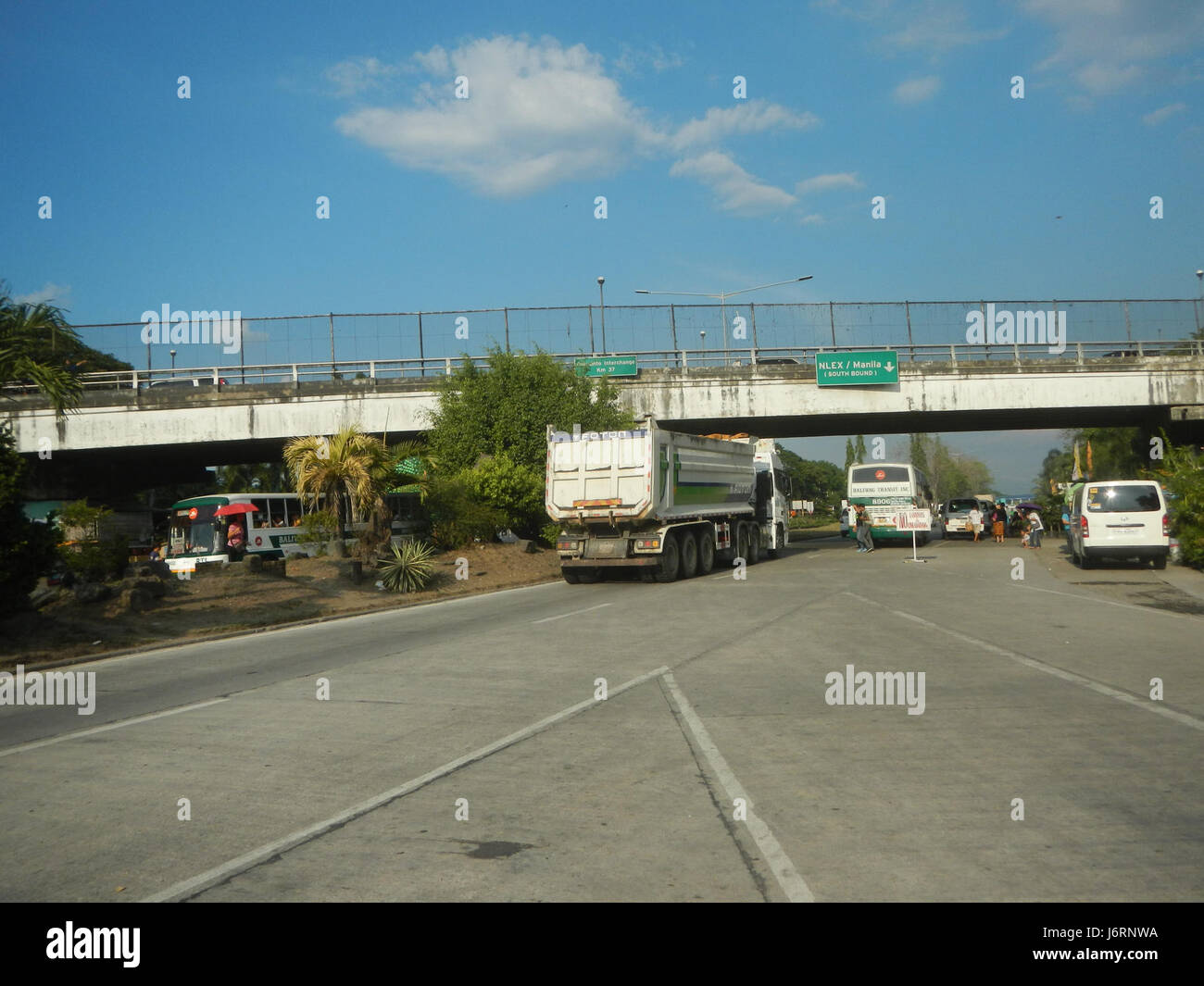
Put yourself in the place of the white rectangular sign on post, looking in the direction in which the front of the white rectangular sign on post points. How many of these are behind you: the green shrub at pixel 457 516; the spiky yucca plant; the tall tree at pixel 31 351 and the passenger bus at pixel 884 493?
1

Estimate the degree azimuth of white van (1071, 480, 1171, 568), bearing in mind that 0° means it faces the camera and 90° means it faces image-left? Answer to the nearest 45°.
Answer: approximately 180°

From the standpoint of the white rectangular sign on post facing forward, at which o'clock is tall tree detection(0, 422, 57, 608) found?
The tall tree is roughly at 1 o'clock from the white rectangular sign on post.

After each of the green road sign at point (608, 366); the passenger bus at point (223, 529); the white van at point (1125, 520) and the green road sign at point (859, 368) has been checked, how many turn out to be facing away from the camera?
1

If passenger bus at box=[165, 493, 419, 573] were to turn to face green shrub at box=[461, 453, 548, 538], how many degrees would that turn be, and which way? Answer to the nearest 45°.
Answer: approximately 135° to its left

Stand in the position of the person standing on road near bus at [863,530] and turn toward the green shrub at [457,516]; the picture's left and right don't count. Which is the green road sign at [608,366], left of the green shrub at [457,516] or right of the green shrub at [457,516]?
right

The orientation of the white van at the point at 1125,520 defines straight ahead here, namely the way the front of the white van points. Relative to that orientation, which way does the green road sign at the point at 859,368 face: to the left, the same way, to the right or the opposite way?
the opposite way

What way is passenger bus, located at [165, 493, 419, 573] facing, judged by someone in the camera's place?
facing the viewer and to the left of the viewer

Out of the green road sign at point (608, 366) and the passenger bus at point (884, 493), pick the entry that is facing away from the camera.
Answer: the passenger bus

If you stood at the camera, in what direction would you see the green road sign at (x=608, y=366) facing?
facing the viewer

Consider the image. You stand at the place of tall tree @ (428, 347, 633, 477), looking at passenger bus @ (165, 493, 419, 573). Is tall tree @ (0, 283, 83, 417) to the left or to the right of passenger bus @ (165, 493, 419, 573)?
left

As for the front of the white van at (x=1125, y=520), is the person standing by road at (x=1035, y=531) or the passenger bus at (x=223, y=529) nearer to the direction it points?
the person standing by road

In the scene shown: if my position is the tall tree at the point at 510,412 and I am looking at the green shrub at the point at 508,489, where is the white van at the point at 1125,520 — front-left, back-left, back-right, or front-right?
front-left

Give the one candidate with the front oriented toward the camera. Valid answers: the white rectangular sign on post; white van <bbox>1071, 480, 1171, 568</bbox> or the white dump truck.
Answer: the white rectangular sign on post

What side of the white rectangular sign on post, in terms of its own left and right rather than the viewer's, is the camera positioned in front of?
front

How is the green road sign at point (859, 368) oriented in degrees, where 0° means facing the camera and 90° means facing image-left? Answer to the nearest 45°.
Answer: approximately 0°
